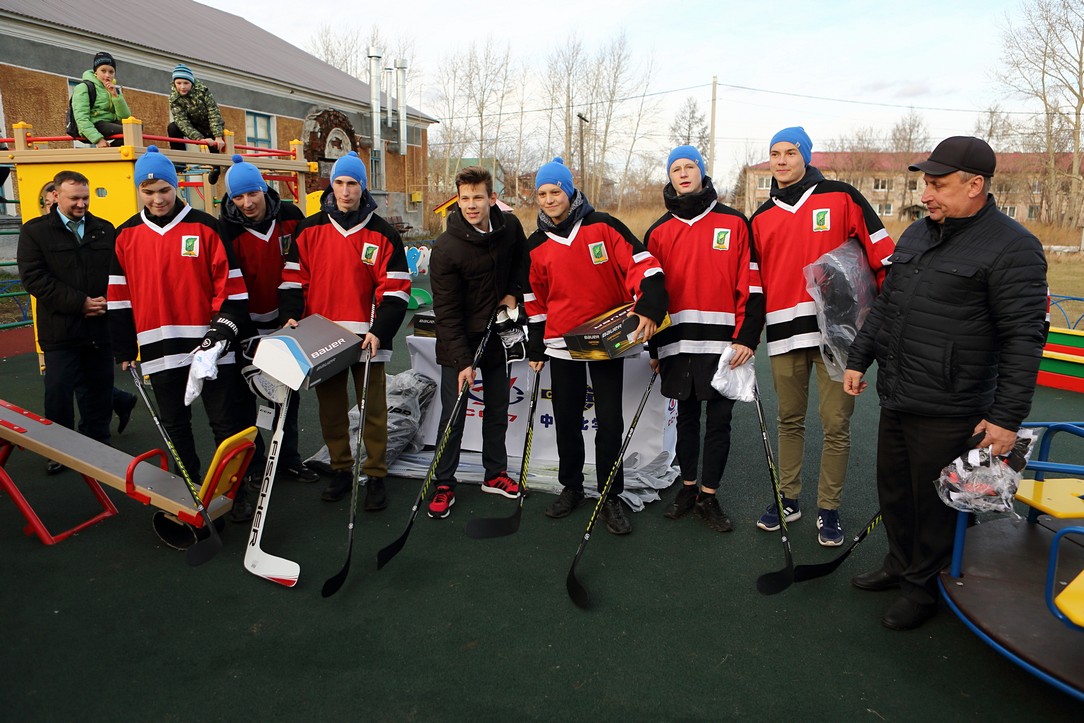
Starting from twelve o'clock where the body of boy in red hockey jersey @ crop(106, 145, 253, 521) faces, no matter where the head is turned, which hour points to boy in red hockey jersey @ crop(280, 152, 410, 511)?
boy in red hockey jersey @ crop(280, 152, 410, 511) is roughly at 9 o'clock from boy in red hockey jersey @ crop(106, 145, 253, 521).

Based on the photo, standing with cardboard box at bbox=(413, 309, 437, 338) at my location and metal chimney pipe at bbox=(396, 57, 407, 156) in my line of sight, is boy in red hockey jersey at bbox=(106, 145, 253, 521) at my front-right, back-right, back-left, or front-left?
back-left

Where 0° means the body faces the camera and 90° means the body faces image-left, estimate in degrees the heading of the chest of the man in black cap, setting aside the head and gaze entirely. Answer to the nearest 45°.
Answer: approximately 45°

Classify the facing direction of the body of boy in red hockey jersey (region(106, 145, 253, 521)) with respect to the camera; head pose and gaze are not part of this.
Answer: toward the camera

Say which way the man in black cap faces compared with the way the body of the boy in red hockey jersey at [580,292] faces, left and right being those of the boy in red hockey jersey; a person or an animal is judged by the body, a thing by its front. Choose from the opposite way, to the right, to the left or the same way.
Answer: to the right

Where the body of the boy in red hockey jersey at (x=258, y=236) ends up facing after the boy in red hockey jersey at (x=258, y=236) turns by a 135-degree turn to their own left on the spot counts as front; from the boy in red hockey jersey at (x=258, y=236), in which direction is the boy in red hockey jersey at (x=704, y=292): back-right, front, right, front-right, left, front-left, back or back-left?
right

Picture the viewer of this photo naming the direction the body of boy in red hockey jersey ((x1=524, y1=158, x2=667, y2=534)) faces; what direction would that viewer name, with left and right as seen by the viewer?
facing the viewer

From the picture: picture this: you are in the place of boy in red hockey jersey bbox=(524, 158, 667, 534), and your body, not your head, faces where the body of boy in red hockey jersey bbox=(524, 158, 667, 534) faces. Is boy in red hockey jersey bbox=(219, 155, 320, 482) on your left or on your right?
on your right

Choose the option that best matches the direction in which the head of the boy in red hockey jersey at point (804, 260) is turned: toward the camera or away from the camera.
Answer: toward the camera

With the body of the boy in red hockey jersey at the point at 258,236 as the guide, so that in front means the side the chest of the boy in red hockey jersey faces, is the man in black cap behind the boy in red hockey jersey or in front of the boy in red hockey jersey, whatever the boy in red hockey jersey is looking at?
in front
